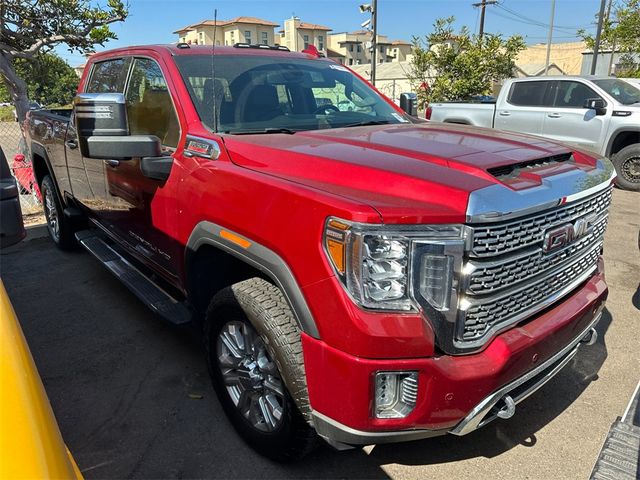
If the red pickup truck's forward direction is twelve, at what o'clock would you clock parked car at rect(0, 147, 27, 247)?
The parked car is roughly at 4 o'clock from the red pickup truck.

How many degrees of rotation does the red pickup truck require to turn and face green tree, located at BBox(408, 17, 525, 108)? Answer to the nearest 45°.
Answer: approximately 135° to its left

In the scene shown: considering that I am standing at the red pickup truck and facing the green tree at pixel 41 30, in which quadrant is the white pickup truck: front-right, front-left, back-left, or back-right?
front-right

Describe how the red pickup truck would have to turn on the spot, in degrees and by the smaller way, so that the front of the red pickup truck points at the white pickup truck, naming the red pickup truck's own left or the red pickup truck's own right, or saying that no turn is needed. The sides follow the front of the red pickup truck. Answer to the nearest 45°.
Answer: approximately 90° to the red pickup truck's own left

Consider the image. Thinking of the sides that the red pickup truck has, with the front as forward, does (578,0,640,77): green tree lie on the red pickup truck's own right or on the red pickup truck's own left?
on the red pickup truck's own left

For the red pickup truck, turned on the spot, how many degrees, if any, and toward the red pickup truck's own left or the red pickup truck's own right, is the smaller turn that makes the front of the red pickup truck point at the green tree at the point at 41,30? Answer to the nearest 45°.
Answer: approximately 180°

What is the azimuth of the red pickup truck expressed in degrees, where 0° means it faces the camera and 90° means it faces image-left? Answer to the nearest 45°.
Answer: approximately 315°

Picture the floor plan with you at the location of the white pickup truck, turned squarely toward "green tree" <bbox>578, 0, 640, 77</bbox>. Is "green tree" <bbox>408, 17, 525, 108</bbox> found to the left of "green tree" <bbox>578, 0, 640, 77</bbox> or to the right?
left

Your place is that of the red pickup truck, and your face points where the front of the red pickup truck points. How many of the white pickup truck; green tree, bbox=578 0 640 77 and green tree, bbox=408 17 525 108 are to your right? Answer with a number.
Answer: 0

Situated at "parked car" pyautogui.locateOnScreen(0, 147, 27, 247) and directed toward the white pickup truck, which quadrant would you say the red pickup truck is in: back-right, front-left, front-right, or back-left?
front-right

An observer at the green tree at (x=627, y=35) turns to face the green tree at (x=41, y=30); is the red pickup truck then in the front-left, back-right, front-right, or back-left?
front-left
